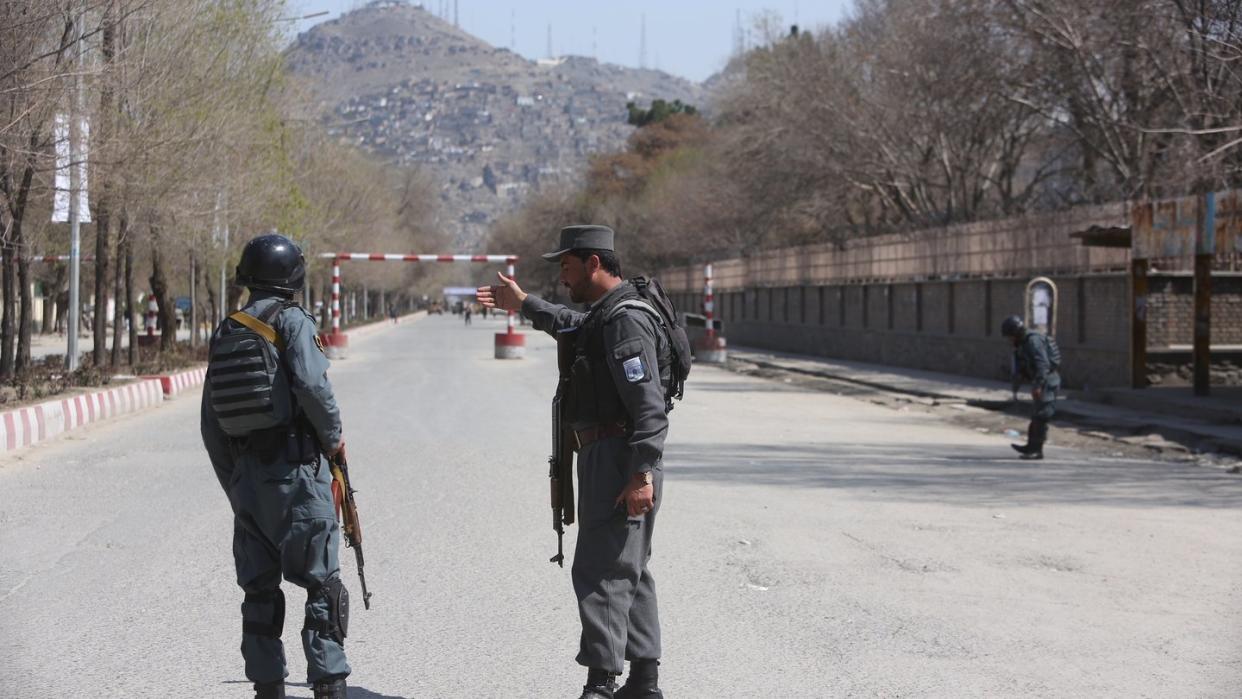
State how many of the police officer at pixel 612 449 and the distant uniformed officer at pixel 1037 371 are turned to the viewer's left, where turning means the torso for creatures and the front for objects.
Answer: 2

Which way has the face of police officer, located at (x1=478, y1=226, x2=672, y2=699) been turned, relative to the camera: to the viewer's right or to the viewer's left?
to the viewer's left

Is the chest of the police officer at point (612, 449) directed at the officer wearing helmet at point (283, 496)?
yes

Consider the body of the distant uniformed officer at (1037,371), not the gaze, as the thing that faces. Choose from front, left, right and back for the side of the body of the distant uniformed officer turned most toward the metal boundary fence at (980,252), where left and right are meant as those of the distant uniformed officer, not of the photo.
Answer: right

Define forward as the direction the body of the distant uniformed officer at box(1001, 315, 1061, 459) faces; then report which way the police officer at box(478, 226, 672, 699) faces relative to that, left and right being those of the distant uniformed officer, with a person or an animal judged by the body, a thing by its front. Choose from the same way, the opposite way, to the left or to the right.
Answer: the same way

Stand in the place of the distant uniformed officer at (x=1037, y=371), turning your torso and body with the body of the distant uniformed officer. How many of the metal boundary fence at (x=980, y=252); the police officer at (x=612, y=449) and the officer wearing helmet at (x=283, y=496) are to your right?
1

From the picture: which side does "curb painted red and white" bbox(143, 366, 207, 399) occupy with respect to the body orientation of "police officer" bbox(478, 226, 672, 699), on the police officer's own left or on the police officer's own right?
on the police officer's own right

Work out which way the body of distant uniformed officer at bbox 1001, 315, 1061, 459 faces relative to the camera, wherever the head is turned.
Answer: to the viewer's left

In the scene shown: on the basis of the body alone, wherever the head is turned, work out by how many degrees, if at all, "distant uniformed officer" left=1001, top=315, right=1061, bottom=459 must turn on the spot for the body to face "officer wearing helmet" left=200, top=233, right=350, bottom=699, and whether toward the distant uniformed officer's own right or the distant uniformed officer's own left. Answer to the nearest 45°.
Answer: approximately 90° to the distant uniformed officer's own left

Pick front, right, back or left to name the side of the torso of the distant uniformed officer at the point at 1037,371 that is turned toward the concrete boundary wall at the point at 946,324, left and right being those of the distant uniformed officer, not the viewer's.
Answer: right

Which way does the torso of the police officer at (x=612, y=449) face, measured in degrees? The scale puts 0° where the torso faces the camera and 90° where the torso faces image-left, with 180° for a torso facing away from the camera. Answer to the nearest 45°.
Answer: approximately 90°

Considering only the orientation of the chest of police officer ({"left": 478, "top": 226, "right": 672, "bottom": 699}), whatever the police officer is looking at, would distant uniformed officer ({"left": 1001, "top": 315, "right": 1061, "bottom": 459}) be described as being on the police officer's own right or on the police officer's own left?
on the police officer's own right

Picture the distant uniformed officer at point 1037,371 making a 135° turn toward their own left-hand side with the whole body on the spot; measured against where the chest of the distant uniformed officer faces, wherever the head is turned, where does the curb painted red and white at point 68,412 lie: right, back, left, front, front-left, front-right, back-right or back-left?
back-right
